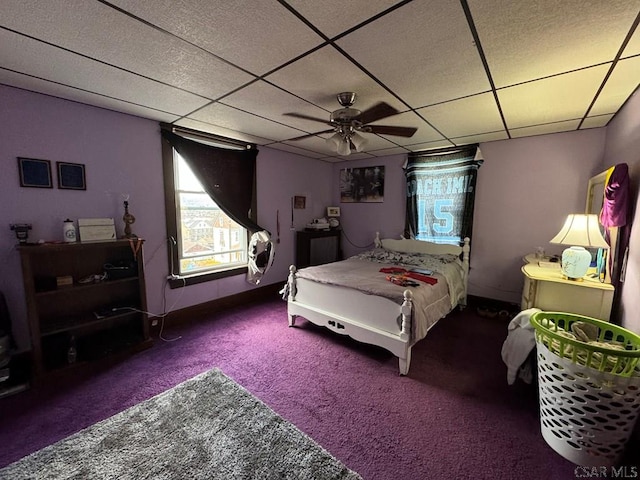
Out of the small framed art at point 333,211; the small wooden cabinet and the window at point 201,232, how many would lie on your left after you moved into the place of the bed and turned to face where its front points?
0

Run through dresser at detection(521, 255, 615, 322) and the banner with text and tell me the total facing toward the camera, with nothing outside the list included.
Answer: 1

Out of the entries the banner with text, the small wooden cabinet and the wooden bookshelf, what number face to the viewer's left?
0

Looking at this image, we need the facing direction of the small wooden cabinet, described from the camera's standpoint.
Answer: facing the viewer and to the right of the viewer

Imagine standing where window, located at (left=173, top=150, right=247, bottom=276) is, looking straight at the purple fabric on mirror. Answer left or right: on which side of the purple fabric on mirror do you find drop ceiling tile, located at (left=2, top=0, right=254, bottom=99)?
right

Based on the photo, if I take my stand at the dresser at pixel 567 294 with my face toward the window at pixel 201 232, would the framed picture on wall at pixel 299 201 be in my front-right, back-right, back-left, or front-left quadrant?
front-right

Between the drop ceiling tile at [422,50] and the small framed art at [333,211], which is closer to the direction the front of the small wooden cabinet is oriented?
the drop ceiling tile

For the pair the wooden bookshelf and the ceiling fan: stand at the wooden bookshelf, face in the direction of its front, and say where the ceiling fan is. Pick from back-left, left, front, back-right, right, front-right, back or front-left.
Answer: front

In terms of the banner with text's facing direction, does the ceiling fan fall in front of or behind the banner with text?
in front

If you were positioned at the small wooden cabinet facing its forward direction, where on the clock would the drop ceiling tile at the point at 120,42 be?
The drop ceiling tile is roughly at 2 o'clock from the small wooden cabinet.

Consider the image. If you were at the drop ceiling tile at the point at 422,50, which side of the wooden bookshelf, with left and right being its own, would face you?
front

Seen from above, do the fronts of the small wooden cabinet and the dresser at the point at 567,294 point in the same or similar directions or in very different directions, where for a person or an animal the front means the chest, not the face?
very different directions

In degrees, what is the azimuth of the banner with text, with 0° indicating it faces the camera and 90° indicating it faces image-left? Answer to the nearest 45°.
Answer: approximately 0°

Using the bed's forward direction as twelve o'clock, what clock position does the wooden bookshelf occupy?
The wooden bookshelf is roughly at 1 o'clock from the bed.

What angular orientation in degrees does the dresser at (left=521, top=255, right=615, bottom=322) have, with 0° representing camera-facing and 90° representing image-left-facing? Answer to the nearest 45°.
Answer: approximately 90°

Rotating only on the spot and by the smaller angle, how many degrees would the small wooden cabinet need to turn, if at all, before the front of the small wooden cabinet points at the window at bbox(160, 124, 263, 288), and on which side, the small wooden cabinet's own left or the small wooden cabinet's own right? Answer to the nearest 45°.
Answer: approximately 90° to the small wooden cabinet's own right

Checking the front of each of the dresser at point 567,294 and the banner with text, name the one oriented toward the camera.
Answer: the banner with text

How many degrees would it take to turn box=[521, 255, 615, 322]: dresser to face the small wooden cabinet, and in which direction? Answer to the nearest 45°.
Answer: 0° — it already faces it
